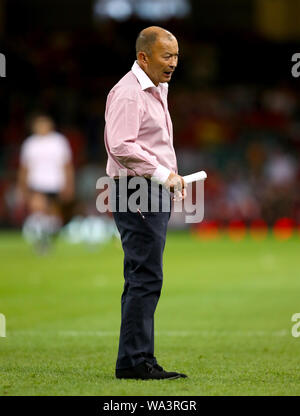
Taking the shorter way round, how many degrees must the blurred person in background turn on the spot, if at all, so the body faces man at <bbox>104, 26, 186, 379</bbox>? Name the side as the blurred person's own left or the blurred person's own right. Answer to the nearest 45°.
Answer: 0° — they already face them

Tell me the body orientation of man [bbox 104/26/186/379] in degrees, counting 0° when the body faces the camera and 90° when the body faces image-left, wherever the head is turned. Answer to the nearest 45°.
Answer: approximately 270°

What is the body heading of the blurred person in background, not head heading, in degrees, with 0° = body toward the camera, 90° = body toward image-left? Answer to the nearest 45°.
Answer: approximately 0°

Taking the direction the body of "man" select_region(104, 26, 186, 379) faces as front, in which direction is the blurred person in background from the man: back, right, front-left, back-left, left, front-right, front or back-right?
left
